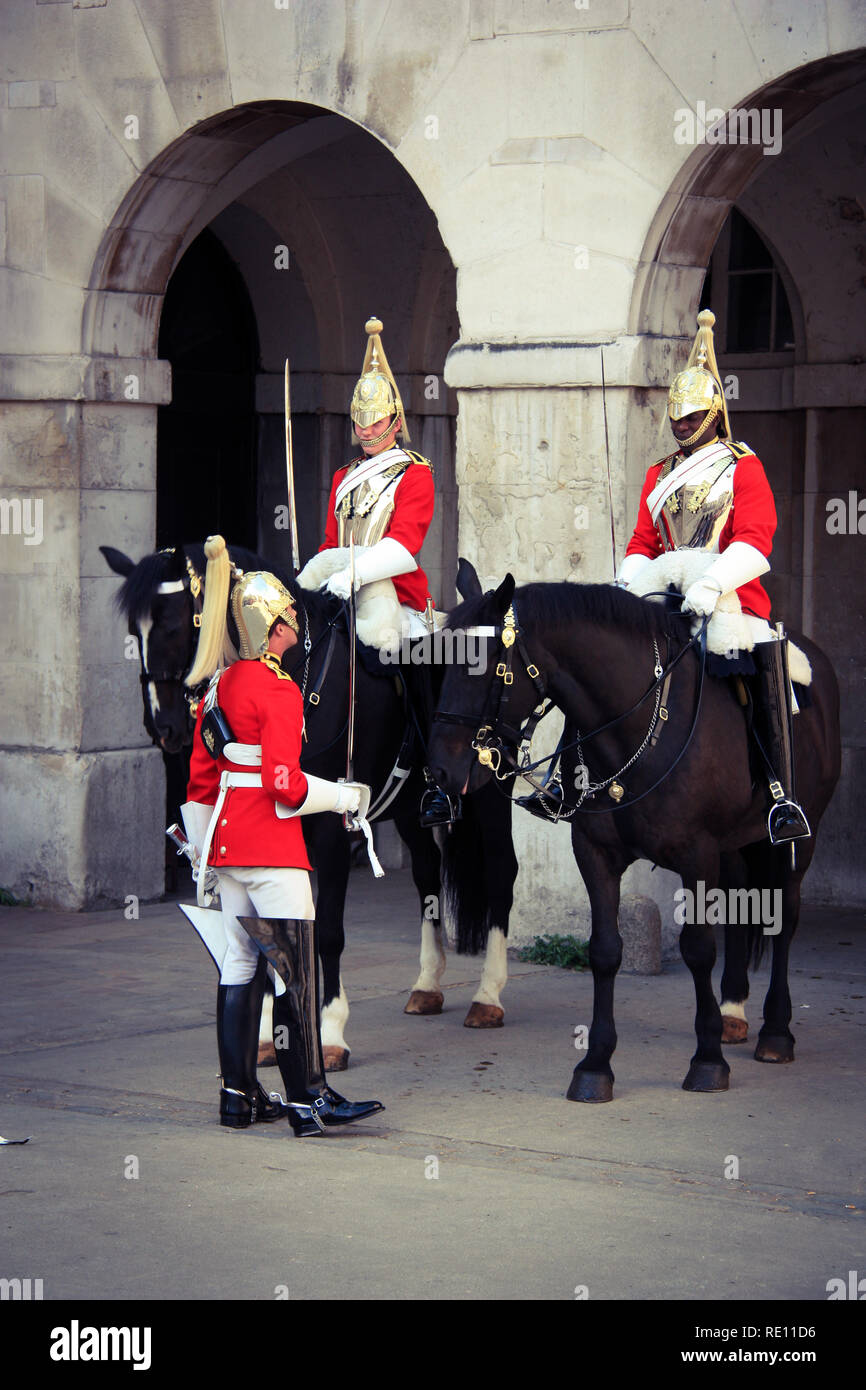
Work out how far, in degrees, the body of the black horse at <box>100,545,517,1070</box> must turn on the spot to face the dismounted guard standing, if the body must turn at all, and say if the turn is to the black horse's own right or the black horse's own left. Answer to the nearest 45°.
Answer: approximately 45° to the black horse's own left

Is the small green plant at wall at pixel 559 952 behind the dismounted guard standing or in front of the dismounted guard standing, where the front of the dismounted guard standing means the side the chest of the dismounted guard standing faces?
in front

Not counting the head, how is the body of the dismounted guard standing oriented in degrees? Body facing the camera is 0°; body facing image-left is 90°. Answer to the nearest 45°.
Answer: approximately 225°

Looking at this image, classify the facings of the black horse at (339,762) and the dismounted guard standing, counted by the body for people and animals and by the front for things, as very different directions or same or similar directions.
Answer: very different directions

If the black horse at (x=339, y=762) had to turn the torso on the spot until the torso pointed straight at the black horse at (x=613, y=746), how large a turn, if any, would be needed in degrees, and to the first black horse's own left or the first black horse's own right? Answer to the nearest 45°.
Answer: approximately 90° to the first black horse's own left

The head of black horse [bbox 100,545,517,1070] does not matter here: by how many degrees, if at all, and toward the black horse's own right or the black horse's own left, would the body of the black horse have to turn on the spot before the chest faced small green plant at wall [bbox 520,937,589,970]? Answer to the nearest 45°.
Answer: approximately 180°

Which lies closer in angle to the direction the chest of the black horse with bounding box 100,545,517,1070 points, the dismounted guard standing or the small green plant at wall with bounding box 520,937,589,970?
the dismounted guard standing

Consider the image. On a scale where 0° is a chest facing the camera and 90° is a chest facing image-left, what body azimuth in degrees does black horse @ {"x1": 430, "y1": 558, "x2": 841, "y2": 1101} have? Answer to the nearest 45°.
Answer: approximately 45°

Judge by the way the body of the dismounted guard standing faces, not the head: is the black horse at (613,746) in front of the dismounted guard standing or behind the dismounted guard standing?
in front

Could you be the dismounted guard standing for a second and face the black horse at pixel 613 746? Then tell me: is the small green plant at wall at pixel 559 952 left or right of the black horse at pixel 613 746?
left

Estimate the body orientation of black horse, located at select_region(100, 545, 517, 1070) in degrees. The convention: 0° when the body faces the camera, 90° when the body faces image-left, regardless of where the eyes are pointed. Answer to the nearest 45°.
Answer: approximately 45°

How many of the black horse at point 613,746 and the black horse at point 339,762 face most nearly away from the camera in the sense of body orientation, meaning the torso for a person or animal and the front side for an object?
0

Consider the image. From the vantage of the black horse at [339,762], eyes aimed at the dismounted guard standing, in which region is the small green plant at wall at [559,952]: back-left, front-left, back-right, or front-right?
back-left

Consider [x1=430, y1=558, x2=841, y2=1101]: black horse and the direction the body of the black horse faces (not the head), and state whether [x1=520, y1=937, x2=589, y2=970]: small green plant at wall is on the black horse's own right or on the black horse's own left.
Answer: on the black horse's own right
